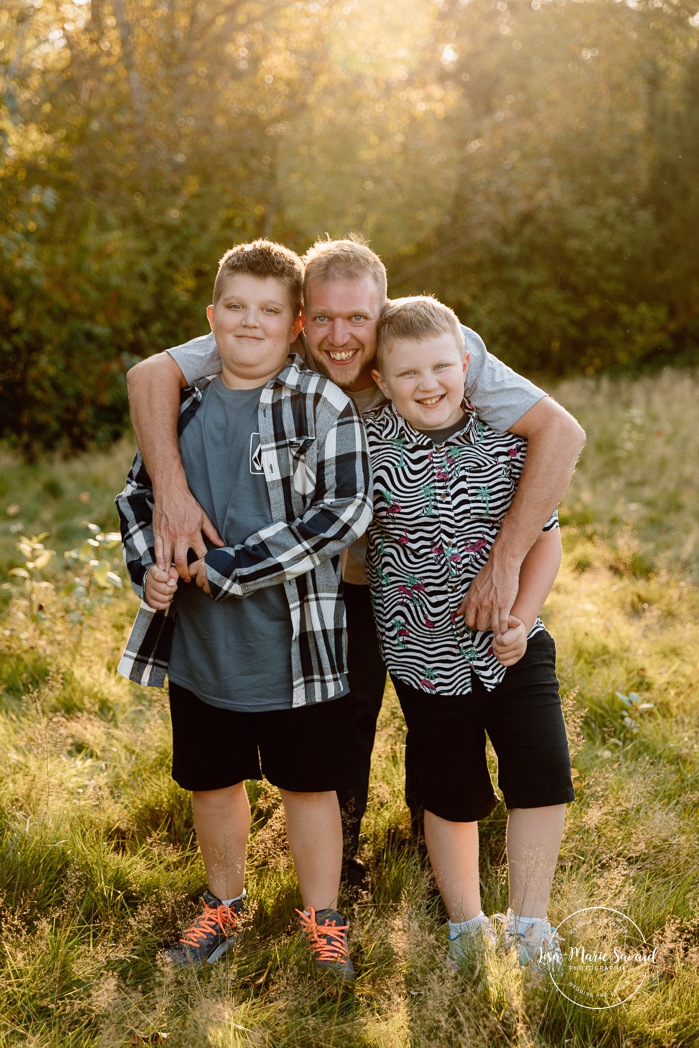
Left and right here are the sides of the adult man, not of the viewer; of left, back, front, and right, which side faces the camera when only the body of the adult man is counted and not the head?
front

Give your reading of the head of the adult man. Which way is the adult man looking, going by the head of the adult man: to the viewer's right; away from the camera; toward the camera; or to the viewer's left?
toward the camera
